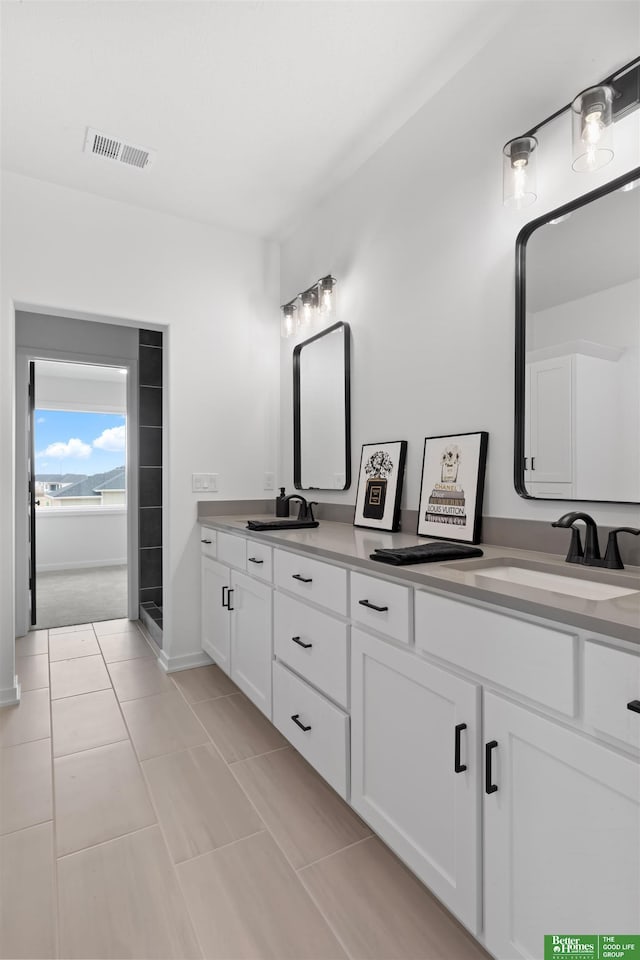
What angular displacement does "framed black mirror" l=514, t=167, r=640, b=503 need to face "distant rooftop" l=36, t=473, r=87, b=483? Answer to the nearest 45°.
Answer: approximately 90° to its right

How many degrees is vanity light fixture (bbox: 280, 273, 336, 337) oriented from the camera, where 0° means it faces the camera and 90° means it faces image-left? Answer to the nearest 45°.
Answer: approximately 45°

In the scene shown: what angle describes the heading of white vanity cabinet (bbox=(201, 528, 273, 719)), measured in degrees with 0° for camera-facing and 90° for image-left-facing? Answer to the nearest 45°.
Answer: approximately 45°

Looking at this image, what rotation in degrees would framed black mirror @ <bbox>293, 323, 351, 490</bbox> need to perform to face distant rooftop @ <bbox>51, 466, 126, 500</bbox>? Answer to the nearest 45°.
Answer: approximately 90° to its right

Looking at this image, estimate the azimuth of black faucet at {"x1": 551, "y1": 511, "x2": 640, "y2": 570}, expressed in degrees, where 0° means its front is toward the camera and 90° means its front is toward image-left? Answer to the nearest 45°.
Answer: approximately 45°

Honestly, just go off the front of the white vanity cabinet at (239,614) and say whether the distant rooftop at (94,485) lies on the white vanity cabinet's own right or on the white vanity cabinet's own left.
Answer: on the white vanity cabinet's own right

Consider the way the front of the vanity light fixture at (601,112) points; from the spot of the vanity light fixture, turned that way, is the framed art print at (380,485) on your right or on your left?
on your right

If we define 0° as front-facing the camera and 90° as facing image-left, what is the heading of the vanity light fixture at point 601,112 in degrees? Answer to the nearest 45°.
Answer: approximately 45°

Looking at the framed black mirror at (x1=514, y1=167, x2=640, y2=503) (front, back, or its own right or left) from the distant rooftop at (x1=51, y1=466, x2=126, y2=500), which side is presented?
right

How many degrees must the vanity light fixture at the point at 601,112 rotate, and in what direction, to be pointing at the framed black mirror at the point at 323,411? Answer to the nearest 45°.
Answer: approximately 90° to its right
